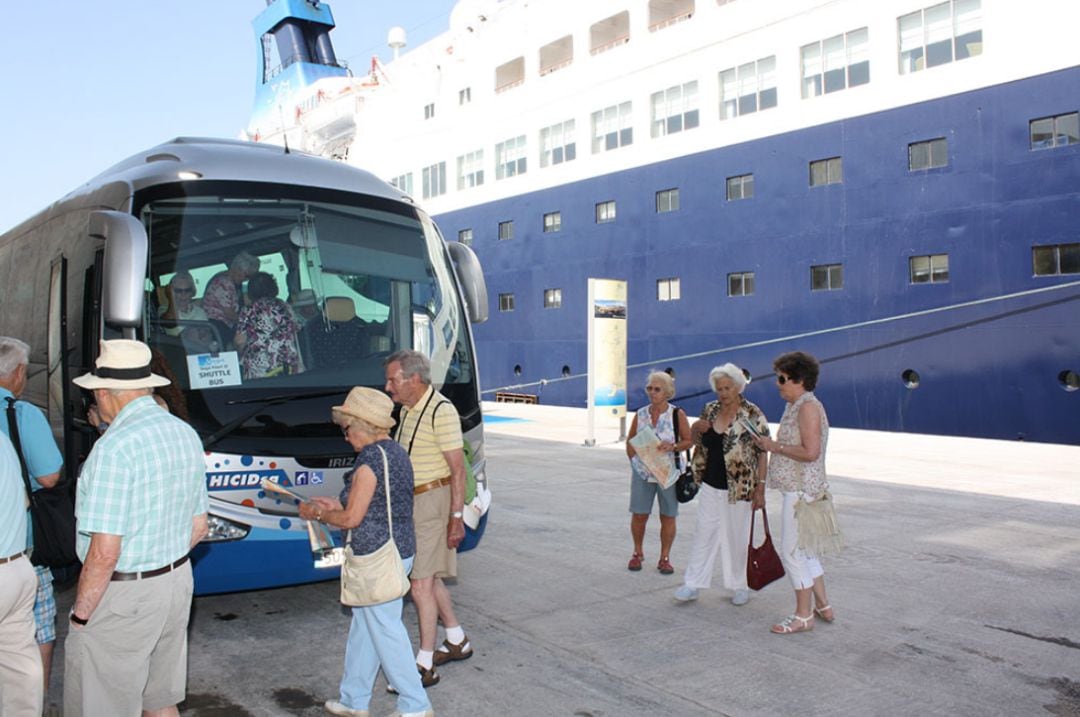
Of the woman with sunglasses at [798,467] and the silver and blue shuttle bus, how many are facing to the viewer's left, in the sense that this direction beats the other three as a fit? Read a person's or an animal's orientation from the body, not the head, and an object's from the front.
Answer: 1

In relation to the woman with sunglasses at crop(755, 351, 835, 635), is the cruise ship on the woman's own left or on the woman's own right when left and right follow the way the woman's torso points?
on the woman's own right

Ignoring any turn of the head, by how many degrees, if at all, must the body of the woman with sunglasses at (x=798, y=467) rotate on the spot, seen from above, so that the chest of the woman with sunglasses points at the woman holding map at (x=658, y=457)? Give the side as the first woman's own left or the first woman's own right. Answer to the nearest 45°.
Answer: approximately 45° to the first woman's own right

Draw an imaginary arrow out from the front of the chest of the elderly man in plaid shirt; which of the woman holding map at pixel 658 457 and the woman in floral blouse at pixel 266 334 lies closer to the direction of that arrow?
the woman in floral blouse

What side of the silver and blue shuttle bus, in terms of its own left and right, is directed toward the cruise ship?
left

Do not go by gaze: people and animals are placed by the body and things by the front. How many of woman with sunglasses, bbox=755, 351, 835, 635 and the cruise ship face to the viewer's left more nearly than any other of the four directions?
1

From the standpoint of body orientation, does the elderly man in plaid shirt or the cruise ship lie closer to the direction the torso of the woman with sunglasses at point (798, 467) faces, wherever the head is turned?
the elderly man in plaid shirt

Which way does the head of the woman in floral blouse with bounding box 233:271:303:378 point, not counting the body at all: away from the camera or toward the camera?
away from the camera

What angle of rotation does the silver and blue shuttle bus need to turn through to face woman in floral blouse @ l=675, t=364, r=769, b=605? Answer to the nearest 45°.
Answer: approximately 45° to its left

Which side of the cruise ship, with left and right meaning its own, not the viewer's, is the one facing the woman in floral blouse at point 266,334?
right

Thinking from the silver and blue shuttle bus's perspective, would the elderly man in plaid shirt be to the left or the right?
on its right
